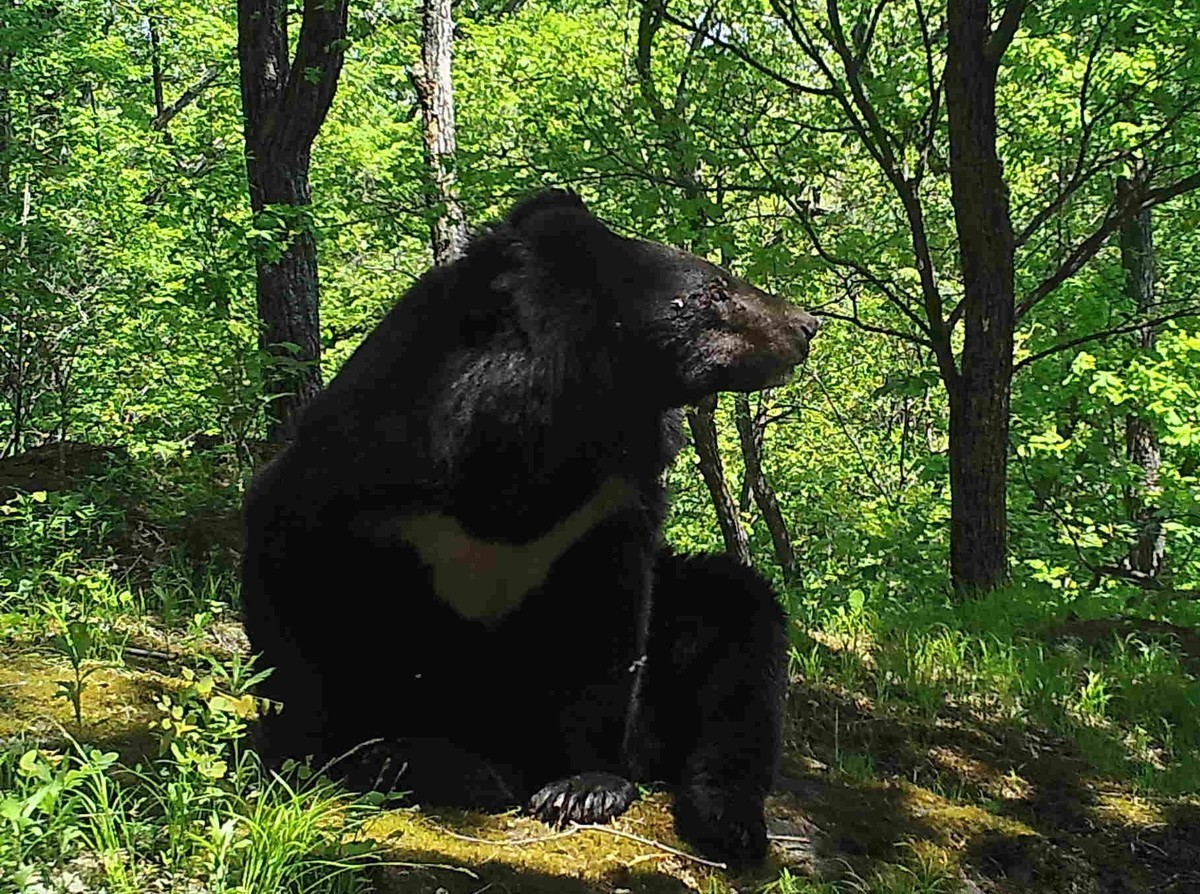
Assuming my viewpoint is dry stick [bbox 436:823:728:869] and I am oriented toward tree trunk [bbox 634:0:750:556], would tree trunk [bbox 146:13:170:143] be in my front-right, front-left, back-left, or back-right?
front-left

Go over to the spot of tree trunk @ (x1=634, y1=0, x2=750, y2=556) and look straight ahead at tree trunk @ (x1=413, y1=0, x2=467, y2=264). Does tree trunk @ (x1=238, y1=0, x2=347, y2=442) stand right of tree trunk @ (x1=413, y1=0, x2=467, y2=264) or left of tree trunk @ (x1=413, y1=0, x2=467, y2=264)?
left

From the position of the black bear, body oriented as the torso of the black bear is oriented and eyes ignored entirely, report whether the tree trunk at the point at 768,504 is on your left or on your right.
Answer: on your left

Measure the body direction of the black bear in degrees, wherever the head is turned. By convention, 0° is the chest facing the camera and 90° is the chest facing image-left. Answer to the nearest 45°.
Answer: approximately 315°

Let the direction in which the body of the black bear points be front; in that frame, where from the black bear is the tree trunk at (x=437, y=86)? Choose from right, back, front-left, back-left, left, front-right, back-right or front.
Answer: back-left

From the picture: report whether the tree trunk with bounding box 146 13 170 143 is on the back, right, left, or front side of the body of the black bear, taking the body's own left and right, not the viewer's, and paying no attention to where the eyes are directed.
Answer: back

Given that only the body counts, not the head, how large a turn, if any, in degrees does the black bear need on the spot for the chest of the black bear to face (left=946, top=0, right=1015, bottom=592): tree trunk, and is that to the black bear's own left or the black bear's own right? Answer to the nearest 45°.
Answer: approximately 90° to the black bear's own left

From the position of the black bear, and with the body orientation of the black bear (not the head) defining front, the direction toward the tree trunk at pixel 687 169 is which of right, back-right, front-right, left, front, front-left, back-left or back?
back-left

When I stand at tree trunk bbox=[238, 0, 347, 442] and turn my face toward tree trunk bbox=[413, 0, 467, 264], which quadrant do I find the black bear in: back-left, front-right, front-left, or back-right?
back-right
